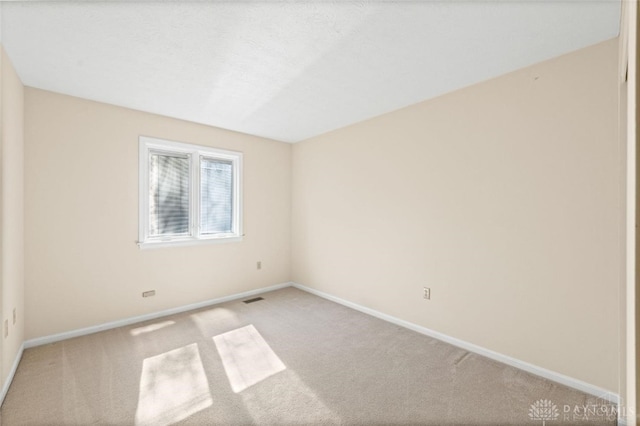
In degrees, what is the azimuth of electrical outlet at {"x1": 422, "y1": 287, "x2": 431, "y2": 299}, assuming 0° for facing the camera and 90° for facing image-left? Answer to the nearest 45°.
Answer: approximately 45°

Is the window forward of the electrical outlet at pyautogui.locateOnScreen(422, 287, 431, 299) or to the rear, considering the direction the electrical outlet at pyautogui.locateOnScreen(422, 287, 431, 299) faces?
forward
